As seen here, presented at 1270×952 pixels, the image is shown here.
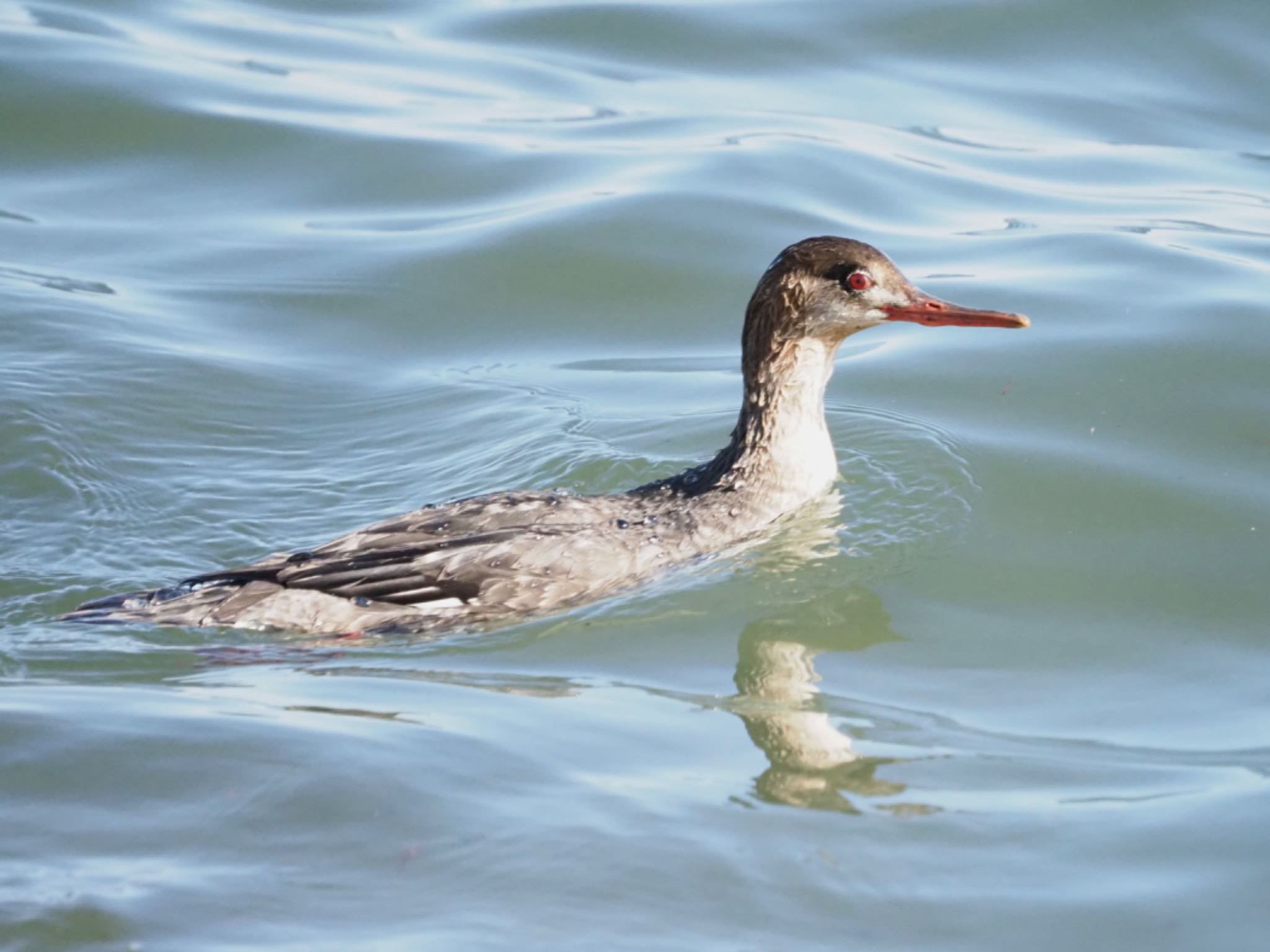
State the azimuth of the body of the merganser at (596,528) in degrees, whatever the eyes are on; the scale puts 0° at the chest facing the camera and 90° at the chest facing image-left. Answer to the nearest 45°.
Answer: approximately 270°
